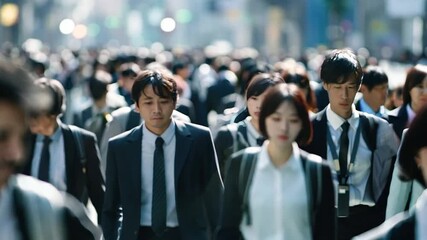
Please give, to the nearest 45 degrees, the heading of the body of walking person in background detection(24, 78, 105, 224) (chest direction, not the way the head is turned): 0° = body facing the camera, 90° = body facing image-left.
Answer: approximately 45°

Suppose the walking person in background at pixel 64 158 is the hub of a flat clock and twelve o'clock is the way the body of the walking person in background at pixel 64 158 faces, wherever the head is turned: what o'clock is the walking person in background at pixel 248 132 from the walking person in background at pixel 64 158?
the walking person in background at pixel 248 132 is roughly at 8 o'clock from the walking person in background at pixel 64 158.

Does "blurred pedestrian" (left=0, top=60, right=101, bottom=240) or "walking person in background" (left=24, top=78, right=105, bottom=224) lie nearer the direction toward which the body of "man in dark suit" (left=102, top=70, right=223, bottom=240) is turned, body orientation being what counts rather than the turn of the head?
the blurred pedestrian

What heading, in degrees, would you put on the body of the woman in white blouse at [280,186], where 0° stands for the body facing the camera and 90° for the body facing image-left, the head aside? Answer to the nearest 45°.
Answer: approximately 0°
